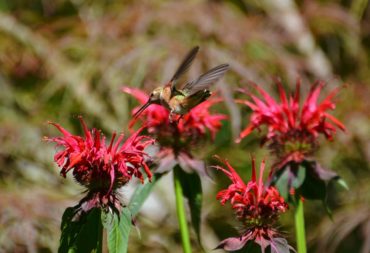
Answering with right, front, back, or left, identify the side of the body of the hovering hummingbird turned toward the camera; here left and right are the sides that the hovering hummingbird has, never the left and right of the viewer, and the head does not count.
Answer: left
